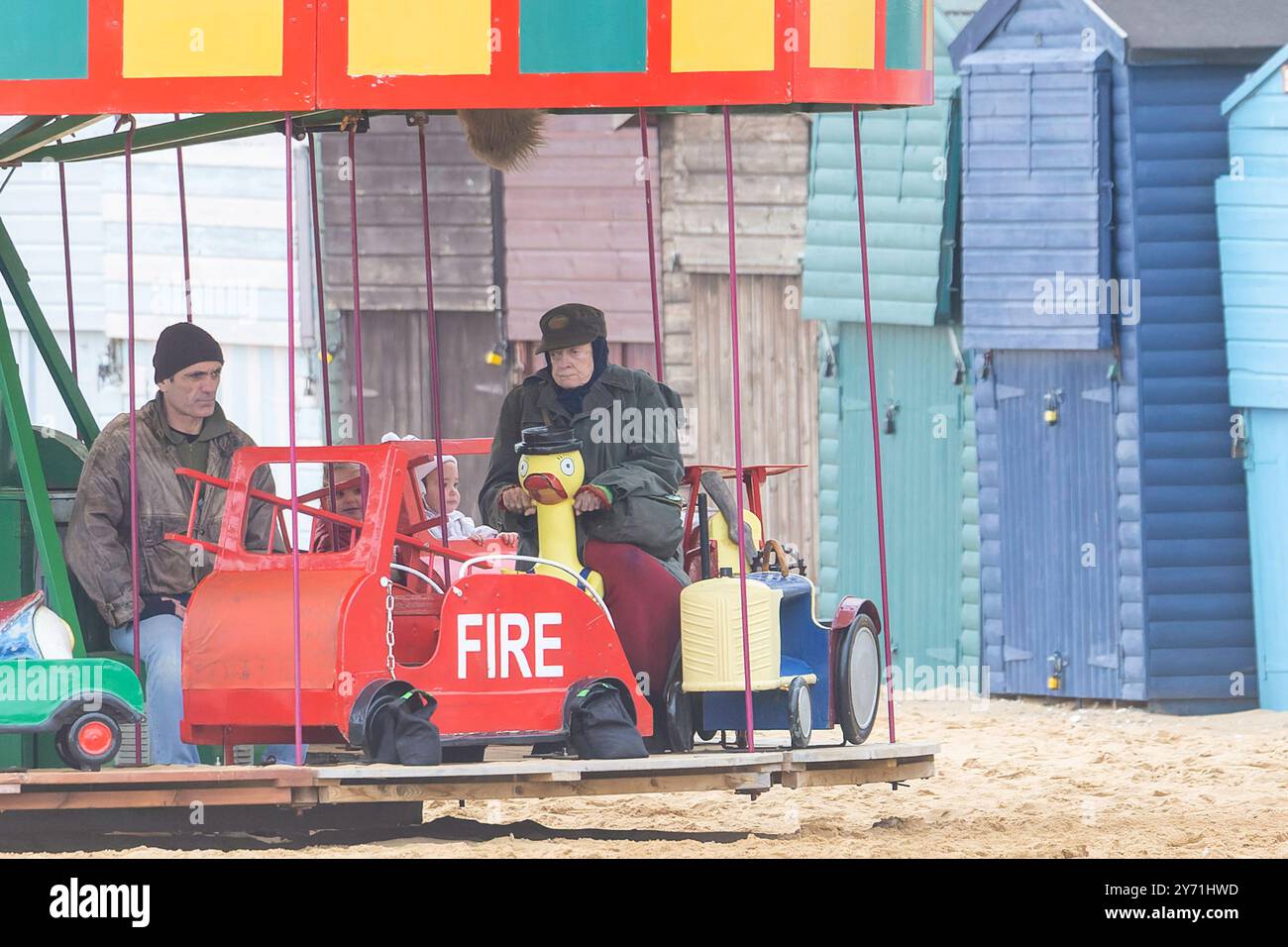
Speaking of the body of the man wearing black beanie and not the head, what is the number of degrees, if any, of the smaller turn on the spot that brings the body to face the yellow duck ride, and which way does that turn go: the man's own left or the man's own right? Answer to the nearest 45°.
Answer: approximately 45° to the man's own left

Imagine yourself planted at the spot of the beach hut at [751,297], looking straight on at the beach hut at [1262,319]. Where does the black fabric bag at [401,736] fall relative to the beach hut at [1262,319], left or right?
right

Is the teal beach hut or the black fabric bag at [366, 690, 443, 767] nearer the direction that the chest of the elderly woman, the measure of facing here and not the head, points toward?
the black fabric bag

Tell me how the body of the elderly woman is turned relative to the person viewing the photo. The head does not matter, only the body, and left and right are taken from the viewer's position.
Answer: facing the viewer and to the left of the viewer

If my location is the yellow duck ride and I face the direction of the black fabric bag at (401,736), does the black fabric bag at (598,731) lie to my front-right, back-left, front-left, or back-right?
front-left

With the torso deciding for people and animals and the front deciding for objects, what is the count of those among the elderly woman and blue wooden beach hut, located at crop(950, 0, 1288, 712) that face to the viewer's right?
0

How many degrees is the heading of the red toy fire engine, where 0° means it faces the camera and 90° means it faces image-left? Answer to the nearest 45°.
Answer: approximately 45°

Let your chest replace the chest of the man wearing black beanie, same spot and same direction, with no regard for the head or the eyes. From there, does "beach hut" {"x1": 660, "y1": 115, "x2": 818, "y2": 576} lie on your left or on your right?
on your left

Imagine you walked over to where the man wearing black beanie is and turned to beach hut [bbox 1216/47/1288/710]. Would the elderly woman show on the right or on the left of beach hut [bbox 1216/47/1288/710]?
right

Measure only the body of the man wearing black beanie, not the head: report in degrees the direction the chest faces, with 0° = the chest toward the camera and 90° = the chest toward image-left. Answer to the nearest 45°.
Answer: approximately 315°

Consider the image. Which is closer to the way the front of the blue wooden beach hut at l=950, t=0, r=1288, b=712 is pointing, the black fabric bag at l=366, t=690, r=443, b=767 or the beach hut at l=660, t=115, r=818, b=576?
the black fabric bag

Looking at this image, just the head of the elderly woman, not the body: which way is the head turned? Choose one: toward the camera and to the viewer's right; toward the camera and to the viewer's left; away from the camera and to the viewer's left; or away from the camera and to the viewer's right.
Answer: toward the camera and to the viewer's left

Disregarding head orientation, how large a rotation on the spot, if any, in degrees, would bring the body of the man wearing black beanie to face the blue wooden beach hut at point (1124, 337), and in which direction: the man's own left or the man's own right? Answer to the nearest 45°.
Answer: approximately 90° to the man's own left

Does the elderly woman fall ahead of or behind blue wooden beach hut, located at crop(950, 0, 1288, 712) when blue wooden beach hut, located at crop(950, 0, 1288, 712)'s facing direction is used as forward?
ahead
